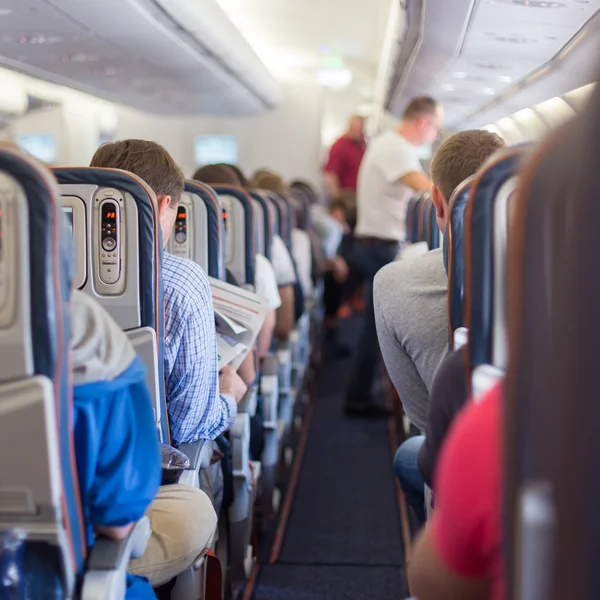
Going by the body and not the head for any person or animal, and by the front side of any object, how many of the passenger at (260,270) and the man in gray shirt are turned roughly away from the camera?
2

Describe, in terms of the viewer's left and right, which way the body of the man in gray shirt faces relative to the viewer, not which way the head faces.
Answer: facing away from the viewer

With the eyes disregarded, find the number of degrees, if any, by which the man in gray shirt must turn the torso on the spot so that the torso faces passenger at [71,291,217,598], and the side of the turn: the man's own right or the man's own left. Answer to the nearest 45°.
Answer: approximately 135° to the man's own left

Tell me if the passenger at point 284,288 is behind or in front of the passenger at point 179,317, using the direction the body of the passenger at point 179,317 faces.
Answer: in front

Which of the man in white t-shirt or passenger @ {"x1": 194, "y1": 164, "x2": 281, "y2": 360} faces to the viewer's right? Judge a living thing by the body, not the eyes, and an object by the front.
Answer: the man in white t-shirt

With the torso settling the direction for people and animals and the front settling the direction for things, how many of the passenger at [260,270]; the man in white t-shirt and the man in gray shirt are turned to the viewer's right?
1

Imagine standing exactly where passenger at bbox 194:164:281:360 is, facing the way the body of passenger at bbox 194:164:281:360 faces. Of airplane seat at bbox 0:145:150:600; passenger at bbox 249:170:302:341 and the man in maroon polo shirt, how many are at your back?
1

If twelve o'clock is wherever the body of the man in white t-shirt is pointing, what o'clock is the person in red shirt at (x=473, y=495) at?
The person in red shirt is roughly at 3 o'clock from the man in white t-shirt.

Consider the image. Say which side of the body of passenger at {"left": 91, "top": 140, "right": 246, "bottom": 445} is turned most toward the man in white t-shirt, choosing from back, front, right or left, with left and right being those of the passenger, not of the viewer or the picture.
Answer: front

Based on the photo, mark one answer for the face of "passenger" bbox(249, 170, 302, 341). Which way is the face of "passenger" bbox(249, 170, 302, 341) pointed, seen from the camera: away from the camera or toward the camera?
away from the camera

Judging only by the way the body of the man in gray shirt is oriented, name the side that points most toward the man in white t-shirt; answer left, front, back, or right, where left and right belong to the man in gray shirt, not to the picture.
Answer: front

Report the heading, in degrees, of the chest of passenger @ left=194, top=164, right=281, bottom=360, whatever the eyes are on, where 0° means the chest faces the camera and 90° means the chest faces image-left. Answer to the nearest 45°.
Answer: approximately 180°

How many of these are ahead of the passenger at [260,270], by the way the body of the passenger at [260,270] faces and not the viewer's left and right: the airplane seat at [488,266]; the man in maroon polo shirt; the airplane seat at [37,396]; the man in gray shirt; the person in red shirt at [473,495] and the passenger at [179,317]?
1

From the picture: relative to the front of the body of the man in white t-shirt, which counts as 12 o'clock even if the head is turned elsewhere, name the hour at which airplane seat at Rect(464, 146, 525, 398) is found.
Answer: The airplane seat is roughly at 3 o'clock from the man in white t-shirt.

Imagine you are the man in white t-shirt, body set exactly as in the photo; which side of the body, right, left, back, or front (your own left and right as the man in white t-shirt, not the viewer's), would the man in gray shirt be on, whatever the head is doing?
right
